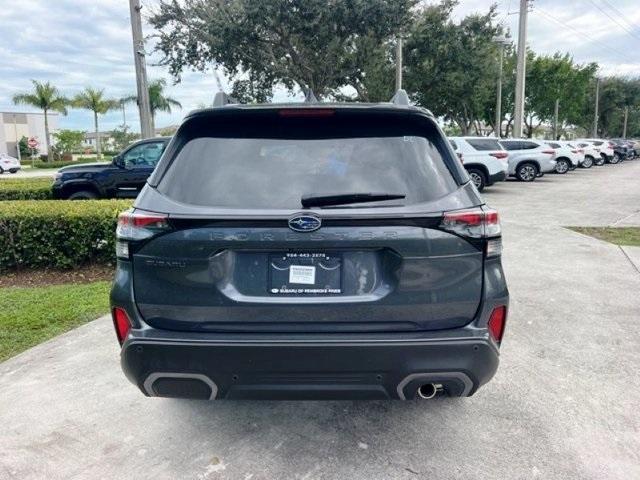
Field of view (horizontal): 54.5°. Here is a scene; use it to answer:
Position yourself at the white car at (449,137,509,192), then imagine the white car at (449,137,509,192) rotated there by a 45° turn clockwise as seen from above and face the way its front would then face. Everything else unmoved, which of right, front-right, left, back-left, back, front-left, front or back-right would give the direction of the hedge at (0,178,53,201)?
back-left

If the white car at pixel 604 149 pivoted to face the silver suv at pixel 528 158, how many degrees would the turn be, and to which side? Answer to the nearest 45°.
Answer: approximately 90° to its left

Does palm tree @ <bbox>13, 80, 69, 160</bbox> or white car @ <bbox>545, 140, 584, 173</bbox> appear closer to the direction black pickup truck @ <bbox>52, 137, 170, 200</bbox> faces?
the palm tree

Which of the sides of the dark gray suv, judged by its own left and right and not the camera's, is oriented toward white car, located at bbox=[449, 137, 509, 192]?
front

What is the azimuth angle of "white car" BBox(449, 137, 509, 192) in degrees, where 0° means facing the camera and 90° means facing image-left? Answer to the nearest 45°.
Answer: approximately 135°

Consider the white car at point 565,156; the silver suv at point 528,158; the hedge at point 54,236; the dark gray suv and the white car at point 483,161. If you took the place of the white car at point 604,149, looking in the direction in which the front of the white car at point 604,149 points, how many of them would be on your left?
5

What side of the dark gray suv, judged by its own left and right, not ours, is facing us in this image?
back
